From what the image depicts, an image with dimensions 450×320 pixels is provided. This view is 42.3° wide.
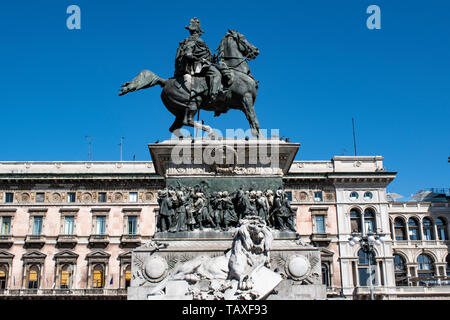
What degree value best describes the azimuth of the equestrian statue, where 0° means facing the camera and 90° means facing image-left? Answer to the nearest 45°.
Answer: approximately 270°
